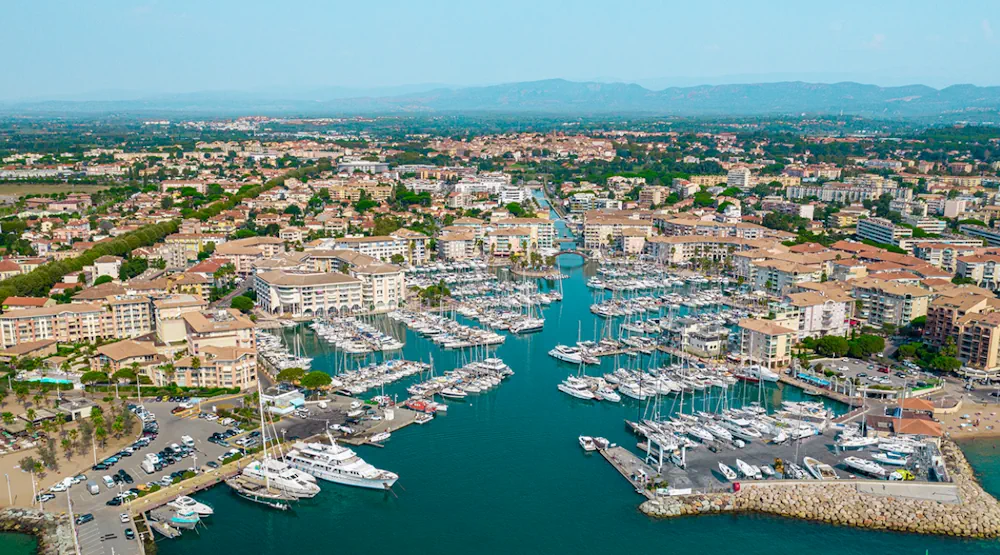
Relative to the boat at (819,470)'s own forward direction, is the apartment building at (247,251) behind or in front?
in front

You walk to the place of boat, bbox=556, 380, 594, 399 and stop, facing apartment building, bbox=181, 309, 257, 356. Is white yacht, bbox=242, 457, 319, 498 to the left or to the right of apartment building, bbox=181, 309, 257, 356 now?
left

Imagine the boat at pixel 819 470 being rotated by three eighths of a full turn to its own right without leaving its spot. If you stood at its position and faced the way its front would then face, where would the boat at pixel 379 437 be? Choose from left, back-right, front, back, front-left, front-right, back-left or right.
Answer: back

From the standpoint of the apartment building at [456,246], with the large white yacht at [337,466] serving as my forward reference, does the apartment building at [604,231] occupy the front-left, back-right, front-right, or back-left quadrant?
back-left

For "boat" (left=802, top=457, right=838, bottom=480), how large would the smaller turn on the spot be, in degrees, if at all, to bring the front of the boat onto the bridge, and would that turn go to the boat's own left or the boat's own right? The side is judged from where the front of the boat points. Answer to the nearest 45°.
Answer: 0° — it already faces it

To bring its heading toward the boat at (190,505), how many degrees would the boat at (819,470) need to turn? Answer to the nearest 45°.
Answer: approximately 90° to its left

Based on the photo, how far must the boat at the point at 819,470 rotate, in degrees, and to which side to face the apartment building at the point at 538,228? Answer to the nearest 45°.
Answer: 0° — it already faces it

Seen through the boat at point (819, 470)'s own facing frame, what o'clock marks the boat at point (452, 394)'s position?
the boat at point (452, 394) is roughly at 11 o'clock from the boat at point (819, 470).

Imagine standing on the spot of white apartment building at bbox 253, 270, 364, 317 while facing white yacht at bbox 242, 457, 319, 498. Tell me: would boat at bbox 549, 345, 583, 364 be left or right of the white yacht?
left

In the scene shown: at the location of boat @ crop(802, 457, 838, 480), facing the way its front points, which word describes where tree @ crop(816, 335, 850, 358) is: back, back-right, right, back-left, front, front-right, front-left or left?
front-right

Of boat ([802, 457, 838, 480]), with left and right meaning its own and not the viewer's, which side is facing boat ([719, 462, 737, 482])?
left

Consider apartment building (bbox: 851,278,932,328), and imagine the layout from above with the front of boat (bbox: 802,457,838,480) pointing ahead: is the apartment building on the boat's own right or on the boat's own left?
on the boat's own right

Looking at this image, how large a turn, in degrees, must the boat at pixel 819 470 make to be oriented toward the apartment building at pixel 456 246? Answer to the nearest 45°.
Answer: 0° — it already faces it

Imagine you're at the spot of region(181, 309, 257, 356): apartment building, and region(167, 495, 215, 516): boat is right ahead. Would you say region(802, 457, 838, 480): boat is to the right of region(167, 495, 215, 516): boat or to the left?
left

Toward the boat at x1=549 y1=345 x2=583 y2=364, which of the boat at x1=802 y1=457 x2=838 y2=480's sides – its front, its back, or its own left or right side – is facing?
front

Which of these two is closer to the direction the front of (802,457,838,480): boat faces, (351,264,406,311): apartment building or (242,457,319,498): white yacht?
the apartment building

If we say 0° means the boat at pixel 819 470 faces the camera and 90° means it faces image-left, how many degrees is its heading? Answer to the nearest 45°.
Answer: approximately 135°

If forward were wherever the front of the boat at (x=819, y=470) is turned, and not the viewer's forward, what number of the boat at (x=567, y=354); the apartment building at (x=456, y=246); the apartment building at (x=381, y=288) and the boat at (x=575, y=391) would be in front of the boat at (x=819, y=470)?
4

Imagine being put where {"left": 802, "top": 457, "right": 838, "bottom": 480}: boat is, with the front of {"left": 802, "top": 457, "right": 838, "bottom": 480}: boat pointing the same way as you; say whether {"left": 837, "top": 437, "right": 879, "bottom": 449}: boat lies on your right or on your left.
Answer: on your right

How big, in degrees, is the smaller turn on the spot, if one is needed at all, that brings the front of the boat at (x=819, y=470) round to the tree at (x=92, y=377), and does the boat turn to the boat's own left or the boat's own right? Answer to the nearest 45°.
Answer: approximately 45° to the boat's own left
